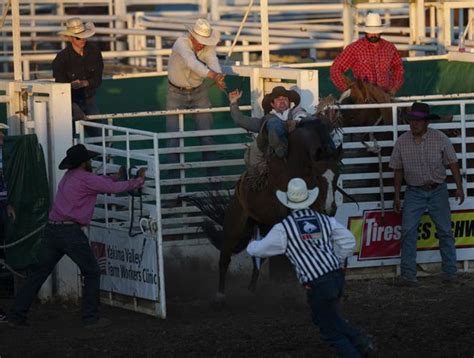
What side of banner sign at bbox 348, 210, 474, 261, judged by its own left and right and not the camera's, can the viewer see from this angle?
front

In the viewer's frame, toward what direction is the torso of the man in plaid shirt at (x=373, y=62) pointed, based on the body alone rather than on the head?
toward the camera

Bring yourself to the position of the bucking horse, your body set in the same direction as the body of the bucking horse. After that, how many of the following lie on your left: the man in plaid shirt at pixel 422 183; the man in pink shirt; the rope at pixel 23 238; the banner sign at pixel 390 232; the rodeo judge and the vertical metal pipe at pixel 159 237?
2

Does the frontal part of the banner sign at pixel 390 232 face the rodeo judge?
yes

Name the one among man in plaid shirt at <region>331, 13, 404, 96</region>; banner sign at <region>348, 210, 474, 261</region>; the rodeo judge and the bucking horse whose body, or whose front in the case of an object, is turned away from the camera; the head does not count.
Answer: the rodeo judge

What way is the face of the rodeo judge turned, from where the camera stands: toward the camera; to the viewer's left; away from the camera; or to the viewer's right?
away from the camera

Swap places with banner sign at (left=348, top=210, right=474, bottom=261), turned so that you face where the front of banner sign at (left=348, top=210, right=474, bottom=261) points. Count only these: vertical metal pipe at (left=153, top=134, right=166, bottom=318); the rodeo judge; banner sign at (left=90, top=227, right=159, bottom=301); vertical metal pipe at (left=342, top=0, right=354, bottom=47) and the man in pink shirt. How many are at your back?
1

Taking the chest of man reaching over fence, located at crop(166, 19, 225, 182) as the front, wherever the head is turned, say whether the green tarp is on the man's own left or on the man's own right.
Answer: on the man's own right

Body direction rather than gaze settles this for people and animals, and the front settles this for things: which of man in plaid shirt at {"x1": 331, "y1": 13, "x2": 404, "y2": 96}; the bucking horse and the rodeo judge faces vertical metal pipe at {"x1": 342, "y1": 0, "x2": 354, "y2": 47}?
the rodeo judge

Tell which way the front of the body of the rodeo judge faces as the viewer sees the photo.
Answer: away from the camera

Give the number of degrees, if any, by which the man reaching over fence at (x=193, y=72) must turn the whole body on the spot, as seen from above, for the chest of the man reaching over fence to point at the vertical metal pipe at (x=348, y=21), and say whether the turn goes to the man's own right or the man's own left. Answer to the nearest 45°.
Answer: approximately 90° to the man's own left

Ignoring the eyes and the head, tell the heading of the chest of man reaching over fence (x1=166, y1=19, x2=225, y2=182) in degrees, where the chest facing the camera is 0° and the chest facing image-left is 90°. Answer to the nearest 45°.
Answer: approximately 315°

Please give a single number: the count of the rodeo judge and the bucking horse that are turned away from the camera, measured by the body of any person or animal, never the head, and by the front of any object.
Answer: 1

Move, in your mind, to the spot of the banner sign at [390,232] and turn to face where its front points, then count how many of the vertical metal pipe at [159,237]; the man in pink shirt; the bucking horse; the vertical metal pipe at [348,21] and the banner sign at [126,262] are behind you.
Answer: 1

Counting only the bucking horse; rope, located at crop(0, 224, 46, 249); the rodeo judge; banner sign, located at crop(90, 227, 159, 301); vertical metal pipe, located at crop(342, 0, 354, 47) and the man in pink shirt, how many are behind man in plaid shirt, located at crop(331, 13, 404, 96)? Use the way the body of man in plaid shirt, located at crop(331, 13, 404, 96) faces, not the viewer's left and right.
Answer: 1

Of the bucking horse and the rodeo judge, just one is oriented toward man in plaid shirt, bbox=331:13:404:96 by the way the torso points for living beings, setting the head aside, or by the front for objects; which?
the rodeo judge

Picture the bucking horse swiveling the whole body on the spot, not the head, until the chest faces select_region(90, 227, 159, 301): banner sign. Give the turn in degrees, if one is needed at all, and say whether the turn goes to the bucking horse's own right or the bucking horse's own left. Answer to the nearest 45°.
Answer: approximately 135° to the bucking horse's own right

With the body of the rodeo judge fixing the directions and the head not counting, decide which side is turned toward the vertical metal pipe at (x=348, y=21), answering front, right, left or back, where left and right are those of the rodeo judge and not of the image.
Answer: front

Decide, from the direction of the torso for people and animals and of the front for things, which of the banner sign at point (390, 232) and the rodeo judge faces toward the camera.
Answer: the banner sign
